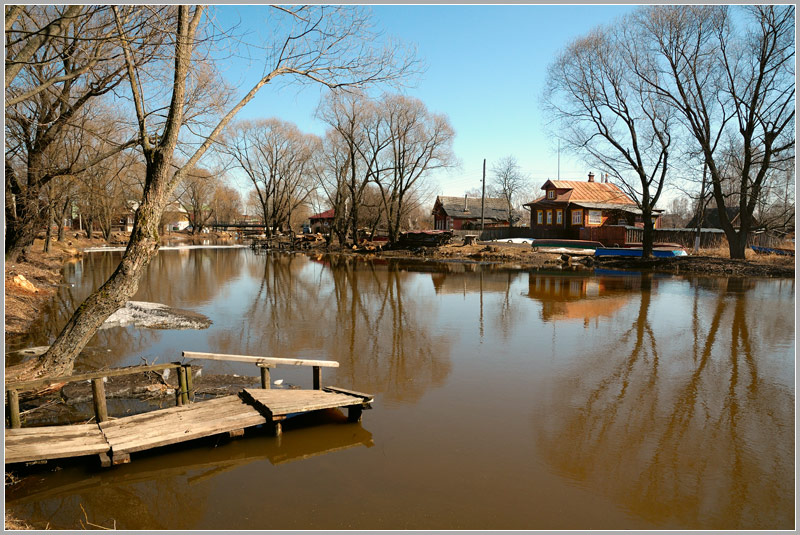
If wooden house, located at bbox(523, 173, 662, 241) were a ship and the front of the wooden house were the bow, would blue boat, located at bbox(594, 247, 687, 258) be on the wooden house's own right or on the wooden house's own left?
on the wooden house's own left

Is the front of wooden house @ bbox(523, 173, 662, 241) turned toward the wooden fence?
no

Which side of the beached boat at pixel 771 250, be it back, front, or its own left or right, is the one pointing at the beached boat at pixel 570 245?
front

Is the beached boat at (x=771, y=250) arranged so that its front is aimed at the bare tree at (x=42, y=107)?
no

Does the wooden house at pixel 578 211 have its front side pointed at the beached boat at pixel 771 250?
no

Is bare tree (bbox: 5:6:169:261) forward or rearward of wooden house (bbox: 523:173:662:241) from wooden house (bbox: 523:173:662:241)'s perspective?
forward

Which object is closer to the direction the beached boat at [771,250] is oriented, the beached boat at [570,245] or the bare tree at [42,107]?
the beached boat at [570,245]

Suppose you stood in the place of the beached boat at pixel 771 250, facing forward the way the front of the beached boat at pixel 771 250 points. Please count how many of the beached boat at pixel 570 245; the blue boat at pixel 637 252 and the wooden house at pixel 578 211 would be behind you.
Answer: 0

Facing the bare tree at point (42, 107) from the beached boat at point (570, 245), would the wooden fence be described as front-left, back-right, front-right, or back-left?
back-left

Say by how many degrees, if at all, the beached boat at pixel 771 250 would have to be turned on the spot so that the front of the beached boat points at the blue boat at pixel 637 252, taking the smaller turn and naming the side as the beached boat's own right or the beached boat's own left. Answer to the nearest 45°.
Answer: approximately 45° to the beached boat's own left

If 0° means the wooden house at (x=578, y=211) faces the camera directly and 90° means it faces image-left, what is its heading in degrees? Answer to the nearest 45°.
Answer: approximately 45°

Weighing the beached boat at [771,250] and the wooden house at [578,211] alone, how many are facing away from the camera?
0
